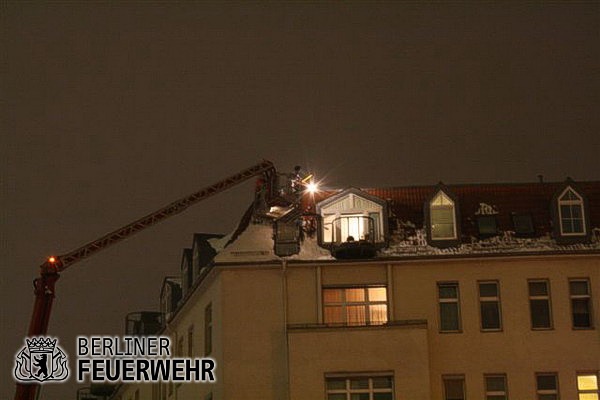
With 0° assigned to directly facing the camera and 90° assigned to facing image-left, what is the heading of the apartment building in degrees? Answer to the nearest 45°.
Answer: approximately 0°
